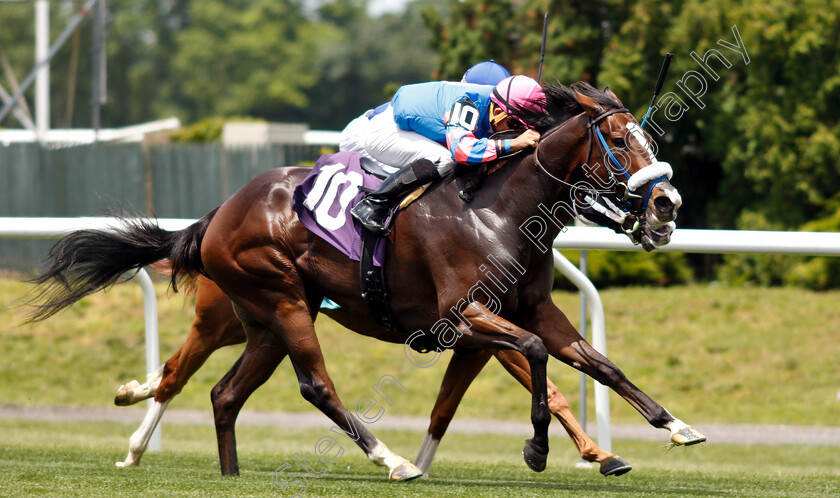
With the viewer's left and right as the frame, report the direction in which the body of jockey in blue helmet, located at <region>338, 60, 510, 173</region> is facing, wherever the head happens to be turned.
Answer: facing to the right of the viewer

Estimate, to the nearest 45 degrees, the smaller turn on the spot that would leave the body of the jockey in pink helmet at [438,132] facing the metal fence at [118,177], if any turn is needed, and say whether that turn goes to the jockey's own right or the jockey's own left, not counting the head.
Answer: approximately 135° to the jockey's own left

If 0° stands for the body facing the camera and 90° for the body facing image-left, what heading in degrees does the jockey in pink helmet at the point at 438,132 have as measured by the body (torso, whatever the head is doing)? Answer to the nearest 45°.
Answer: approximately 270°

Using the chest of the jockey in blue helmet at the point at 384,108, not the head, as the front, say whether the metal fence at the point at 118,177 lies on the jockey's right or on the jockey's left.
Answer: on the jockey's left

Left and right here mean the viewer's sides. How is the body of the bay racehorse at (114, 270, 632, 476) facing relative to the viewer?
facing to the right of the viewer

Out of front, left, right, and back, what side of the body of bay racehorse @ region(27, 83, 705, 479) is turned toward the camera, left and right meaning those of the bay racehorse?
right
